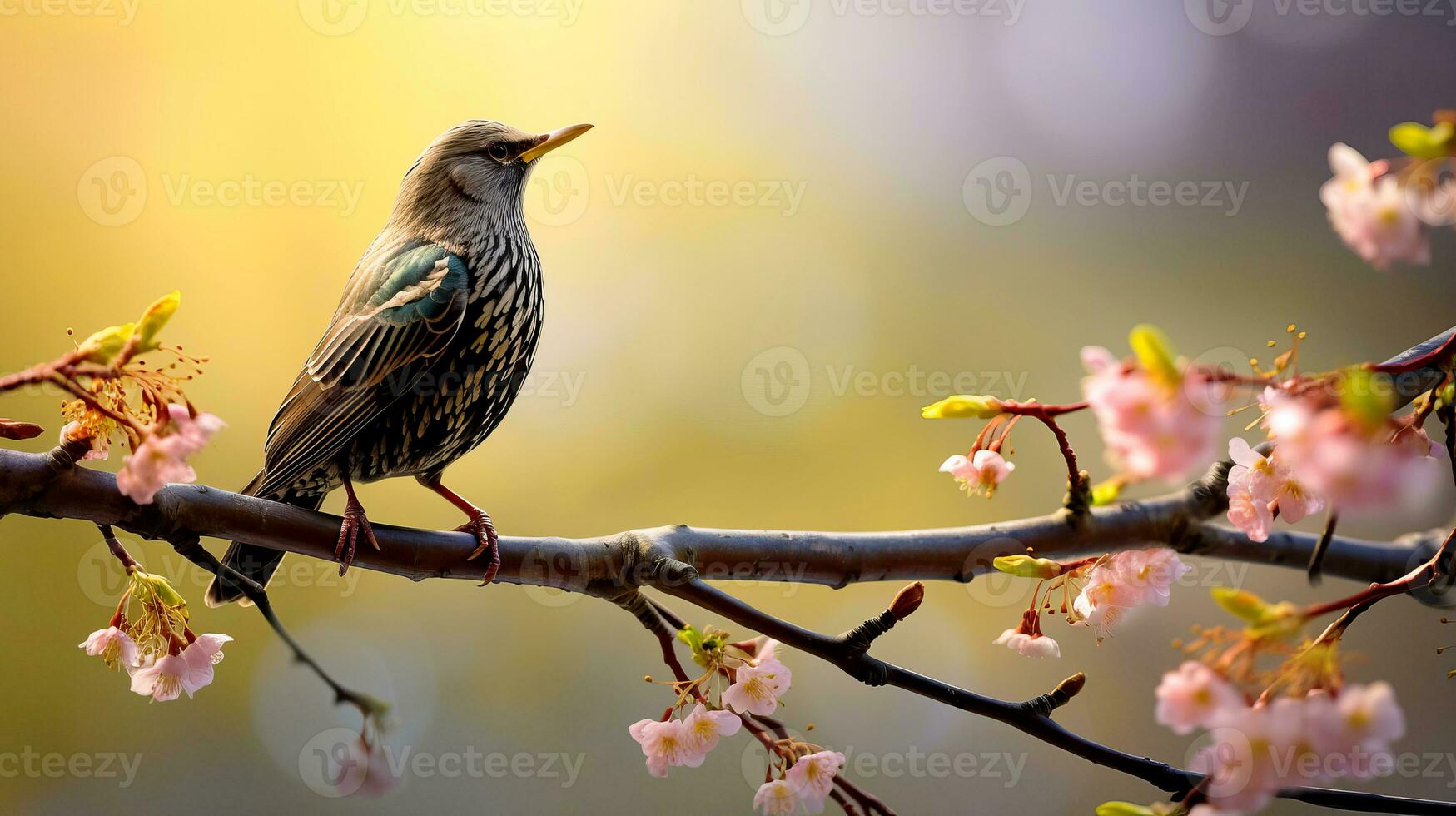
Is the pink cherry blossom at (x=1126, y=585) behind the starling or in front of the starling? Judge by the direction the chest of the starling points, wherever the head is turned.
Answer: in front

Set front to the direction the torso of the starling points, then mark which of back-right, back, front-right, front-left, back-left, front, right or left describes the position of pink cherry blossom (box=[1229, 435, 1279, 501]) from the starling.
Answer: front-right

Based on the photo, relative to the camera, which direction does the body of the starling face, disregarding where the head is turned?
to the viewer's right

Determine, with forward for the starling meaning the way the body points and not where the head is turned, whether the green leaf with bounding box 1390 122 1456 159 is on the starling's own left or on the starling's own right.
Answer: on the starling's own right
